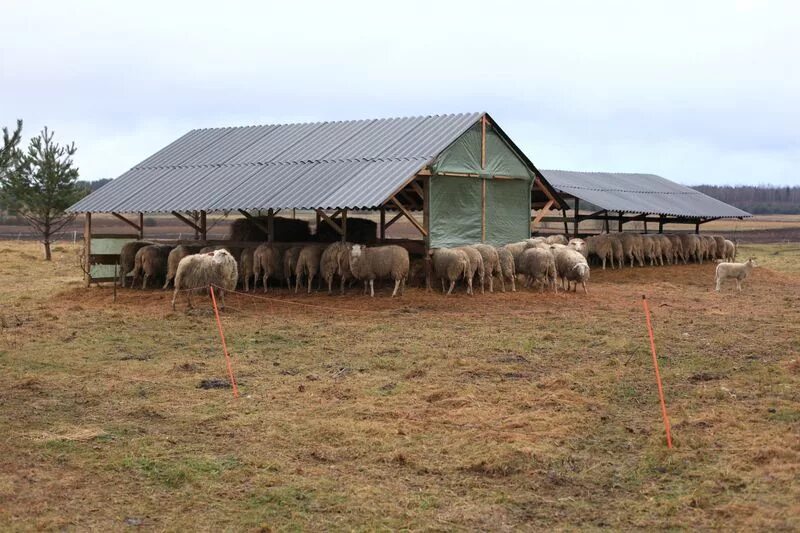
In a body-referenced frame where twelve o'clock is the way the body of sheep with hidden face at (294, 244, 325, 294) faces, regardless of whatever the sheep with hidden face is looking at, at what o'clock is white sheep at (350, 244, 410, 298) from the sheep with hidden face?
The white sheep is roughly at 3 o'clock from the sheep with hidden face.

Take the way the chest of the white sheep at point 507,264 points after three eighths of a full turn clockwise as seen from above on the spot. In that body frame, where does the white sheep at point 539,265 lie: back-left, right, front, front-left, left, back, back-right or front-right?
front

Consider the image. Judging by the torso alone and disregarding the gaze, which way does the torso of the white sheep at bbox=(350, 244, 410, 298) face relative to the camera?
to the viewer's left

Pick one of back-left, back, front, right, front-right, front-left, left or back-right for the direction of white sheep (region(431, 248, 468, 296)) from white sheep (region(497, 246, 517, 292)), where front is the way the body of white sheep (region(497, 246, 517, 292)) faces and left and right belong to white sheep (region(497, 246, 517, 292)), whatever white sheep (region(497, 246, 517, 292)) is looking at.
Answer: back-left

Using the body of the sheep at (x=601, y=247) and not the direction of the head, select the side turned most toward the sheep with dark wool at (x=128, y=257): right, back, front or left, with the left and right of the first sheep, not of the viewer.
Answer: left

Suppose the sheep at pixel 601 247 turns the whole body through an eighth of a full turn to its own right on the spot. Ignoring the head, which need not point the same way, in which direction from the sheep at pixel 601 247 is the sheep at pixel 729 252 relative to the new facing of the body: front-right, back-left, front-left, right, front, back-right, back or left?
front-right

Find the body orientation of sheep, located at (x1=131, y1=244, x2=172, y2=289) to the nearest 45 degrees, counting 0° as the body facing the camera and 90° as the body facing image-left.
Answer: approximately 225°

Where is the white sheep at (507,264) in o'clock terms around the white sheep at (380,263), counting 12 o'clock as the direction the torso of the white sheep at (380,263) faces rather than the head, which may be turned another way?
the white sheep at (507,264) is roughly at 5 o'clock from the white sheep at (380,263).

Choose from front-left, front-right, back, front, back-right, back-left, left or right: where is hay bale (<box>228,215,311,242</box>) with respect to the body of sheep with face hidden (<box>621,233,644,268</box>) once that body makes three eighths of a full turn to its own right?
back-right

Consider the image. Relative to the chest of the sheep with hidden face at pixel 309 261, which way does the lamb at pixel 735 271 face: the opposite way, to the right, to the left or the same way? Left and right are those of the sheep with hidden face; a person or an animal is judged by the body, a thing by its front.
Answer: to the right

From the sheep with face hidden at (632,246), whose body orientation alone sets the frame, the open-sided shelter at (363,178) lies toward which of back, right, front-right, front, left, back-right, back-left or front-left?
left
